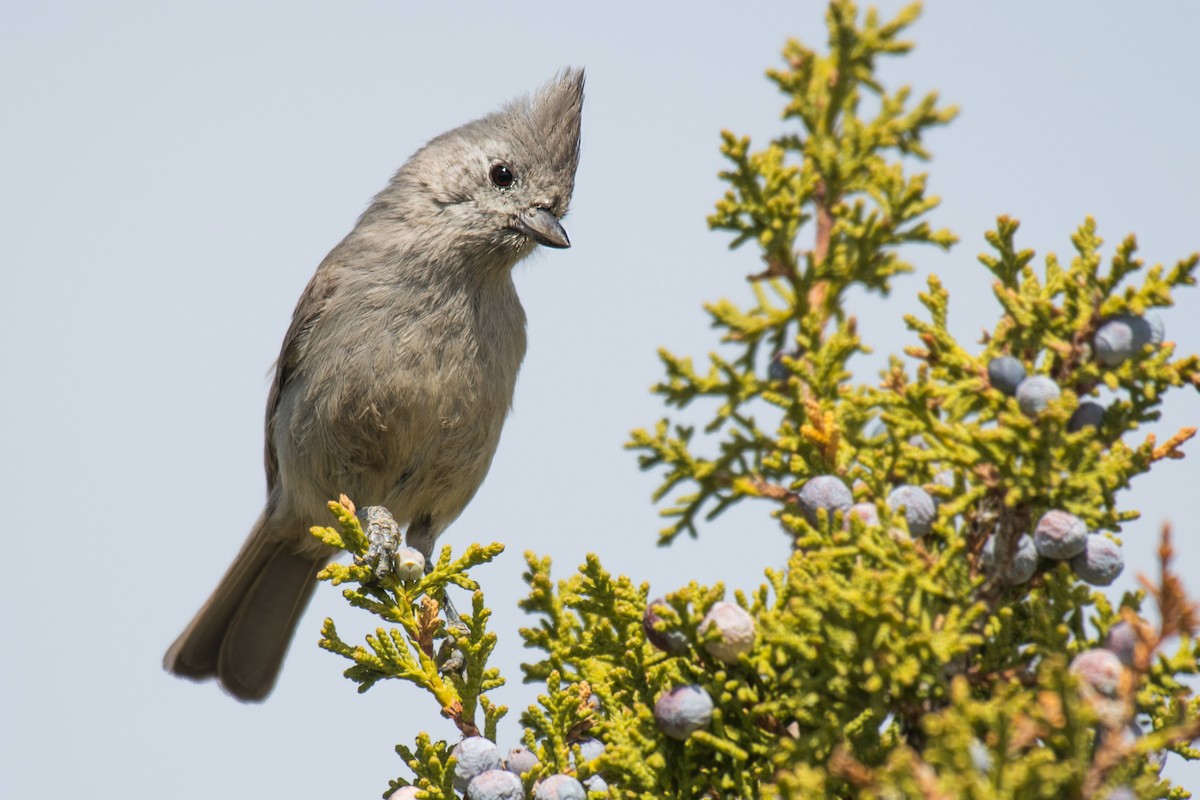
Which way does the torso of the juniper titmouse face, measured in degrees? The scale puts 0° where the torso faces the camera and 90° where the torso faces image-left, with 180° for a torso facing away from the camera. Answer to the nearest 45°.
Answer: approximately 315°

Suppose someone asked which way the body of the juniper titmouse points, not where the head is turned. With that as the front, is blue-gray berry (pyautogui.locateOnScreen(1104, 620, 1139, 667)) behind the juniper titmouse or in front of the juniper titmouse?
in front

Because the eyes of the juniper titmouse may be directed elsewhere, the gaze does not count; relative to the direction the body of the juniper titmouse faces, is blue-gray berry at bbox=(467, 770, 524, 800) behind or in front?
in front
